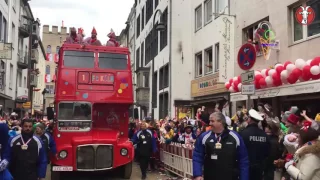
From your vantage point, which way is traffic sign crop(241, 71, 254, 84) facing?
toward the camera

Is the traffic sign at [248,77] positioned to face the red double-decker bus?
no

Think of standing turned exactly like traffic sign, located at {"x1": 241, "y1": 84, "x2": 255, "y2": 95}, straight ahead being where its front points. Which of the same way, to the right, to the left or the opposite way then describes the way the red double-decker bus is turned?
the same way

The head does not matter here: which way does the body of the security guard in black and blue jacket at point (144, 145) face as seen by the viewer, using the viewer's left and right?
facing the viewer

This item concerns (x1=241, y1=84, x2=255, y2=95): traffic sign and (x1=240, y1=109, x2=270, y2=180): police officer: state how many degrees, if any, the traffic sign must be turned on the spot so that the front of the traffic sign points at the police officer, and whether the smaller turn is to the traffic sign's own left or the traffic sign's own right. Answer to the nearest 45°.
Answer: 0° — it already faces them

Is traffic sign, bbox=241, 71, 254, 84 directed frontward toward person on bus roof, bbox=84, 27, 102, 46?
no

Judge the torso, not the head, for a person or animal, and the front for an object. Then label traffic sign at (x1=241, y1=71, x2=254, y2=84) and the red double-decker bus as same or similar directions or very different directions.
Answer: same or similar directions

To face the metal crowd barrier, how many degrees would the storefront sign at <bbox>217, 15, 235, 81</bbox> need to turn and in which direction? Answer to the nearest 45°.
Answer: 0° — it already faces it

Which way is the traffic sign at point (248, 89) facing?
toward the camera

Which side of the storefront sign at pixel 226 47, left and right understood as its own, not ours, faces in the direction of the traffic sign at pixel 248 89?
front
